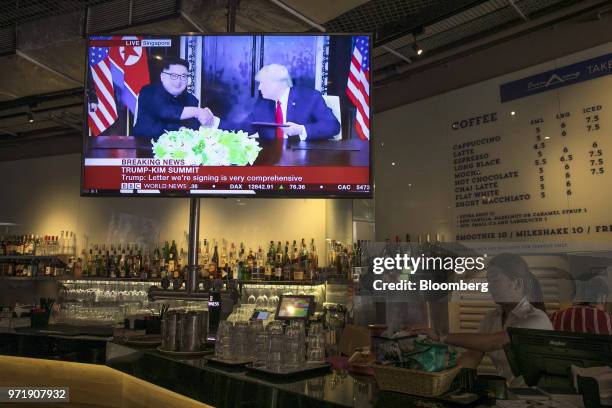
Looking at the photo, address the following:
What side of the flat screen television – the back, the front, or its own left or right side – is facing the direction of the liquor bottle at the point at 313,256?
back

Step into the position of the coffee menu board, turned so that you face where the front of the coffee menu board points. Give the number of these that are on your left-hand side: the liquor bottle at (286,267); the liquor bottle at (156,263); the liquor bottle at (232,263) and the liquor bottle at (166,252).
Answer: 0

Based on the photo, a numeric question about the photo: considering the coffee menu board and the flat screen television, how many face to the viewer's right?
0

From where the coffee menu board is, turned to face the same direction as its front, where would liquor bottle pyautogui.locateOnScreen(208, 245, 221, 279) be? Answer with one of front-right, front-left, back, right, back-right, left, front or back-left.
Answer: front-right

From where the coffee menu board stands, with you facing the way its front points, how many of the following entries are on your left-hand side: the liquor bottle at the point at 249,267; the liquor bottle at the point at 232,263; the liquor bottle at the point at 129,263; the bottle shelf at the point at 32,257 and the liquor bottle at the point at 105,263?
0

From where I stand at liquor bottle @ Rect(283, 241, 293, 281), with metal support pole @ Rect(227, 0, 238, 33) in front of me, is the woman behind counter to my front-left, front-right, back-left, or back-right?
front-left

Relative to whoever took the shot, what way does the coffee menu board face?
facing the viewer and to the left of the viewer

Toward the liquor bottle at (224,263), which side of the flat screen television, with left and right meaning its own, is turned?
back

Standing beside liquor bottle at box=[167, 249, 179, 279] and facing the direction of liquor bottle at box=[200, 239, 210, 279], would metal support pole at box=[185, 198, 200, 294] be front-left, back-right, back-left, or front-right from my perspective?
front-right

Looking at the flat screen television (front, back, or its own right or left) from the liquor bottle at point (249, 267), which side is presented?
back

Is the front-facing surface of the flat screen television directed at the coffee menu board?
no

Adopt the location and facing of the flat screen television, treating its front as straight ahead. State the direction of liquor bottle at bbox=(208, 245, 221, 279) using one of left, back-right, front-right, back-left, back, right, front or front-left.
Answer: back

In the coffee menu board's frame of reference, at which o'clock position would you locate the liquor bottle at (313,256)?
The liquor bottle is roughly at 2 o'clock from the coffee menu board.

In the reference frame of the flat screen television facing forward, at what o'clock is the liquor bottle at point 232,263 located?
The liquor bottle is roughly at 6 o'clock from the flat screen television.

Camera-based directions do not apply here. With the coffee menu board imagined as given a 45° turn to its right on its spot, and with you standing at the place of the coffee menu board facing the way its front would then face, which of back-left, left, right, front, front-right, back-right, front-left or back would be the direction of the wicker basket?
left

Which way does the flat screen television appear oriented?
toward the camera

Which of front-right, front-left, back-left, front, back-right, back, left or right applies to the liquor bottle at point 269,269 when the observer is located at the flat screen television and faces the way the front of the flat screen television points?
back

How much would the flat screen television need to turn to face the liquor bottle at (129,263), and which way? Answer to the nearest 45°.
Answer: approximately 180°

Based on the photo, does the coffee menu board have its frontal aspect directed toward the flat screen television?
yes
